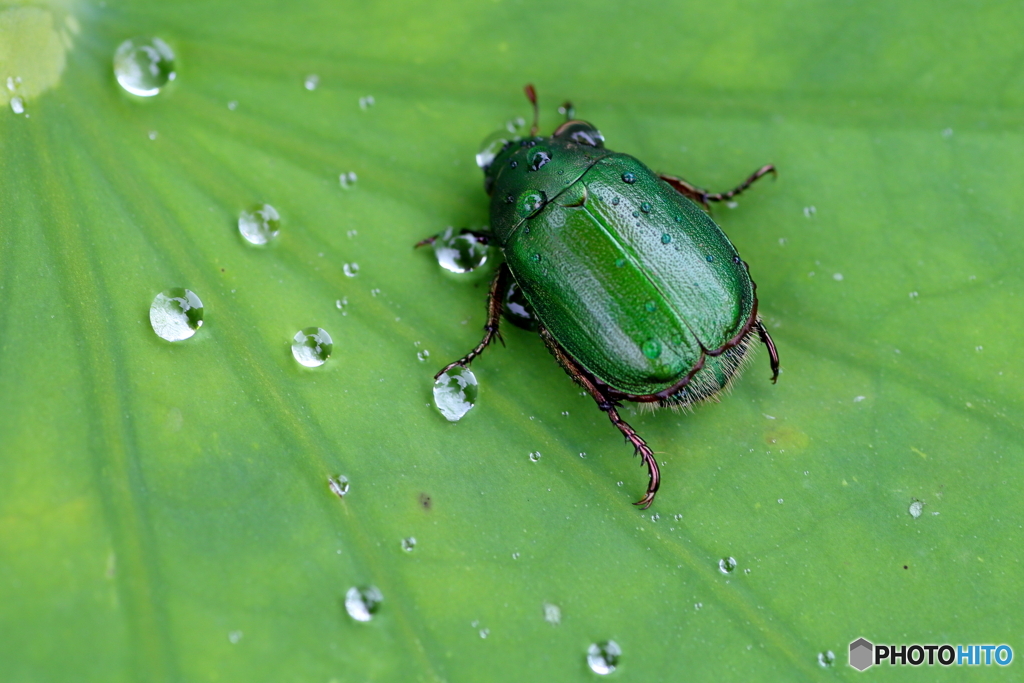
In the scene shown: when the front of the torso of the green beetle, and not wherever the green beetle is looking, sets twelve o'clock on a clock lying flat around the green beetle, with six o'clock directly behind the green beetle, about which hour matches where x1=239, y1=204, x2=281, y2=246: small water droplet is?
The small water droplet is roughly at 11 o'clock from the green beetle.

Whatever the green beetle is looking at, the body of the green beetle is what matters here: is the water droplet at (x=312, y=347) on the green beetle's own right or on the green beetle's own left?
on the green beetle's own left

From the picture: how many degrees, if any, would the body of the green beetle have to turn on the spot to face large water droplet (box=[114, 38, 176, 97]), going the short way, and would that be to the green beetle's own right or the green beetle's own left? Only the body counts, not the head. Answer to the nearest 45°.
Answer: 0° — it already faces it

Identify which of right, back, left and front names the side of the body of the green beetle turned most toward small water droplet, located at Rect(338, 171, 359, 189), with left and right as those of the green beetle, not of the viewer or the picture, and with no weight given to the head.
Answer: front

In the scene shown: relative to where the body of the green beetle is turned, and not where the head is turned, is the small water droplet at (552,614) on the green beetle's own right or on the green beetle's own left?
on the green beetle's own left

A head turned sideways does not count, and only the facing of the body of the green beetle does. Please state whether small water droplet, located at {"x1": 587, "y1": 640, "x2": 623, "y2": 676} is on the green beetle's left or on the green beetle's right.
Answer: on the green beetle's left

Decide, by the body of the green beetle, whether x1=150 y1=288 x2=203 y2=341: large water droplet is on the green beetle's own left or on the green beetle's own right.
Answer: on the green beetle's own left

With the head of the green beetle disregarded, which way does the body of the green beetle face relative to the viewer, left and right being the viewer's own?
facing away from the viewer and to the left of the viewer

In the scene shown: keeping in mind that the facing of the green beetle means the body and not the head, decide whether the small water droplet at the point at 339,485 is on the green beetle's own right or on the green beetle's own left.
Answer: on the green beetle's own left

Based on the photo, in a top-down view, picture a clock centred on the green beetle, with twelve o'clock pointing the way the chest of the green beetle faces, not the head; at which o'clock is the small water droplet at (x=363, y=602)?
The small water droplet is roughly at 9 o'clock from the green beetle.
